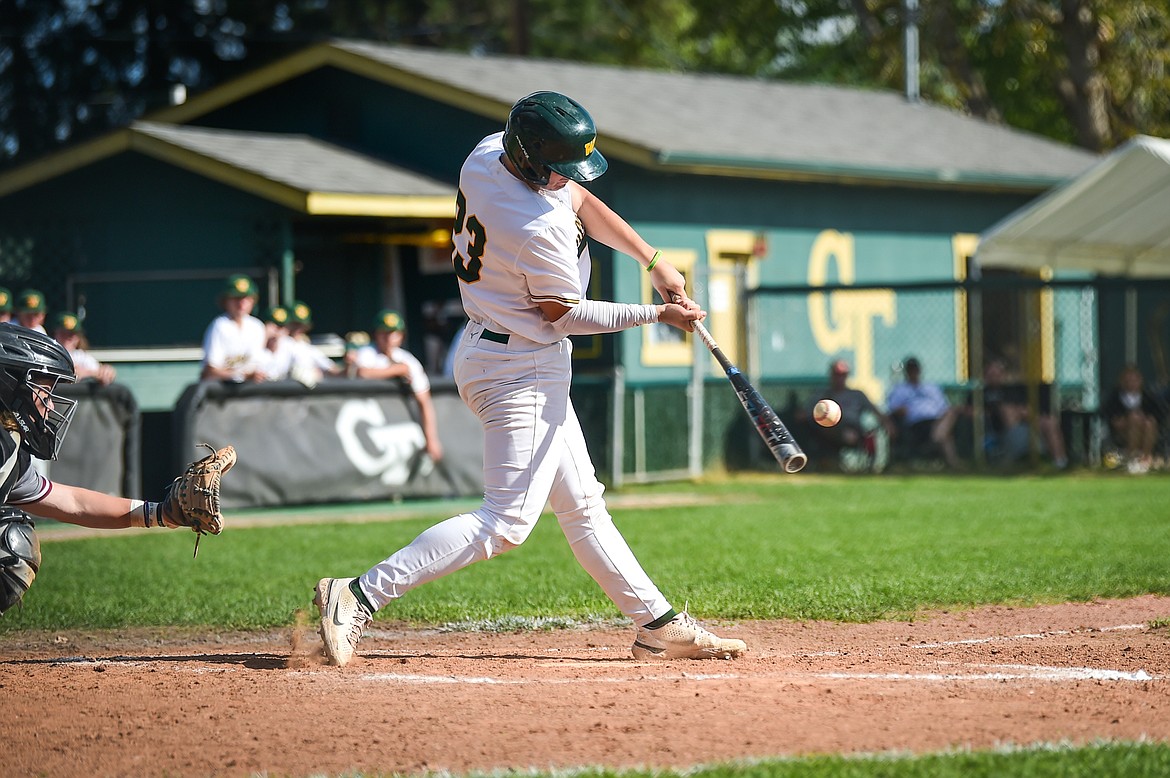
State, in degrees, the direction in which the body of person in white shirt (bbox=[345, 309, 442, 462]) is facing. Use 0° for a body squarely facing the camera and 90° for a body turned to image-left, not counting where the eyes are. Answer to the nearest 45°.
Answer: approximately 0°

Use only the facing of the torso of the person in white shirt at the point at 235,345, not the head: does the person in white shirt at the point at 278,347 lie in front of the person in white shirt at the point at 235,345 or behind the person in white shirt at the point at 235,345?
behind

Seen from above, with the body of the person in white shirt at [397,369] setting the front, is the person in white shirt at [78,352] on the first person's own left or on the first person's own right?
on the first person's own right

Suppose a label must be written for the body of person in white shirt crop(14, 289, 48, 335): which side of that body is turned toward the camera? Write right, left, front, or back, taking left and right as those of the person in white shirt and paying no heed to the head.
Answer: front

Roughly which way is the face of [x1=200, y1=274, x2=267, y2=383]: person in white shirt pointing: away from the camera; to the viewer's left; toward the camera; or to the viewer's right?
toward the camera

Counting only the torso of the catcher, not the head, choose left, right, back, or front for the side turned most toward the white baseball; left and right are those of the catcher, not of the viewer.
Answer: front

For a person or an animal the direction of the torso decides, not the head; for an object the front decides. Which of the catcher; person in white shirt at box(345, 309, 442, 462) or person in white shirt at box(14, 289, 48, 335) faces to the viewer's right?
the catcher

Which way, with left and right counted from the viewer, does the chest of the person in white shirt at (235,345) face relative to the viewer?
facing the viewer

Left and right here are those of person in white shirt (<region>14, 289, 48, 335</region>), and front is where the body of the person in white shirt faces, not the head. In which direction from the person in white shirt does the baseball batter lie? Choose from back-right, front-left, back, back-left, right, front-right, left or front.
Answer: front

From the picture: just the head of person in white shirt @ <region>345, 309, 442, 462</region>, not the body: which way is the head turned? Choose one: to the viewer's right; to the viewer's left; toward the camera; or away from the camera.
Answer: toward the camera

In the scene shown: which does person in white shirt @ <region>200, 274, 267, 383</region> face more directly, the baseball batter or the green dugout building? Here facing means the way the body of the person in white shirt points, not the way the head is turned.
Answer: the baseball batter

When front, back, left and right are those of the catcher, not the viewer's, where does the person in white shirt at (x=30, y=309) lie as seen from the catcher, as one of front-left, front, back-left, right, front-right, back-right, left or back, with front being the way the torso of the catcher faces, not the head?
left

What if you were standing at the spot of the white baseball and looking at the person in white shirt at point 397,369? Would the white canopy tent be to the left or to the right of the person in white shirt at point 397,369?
right

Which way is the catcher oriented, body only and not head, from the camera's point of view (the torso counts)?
to the viewer's right
